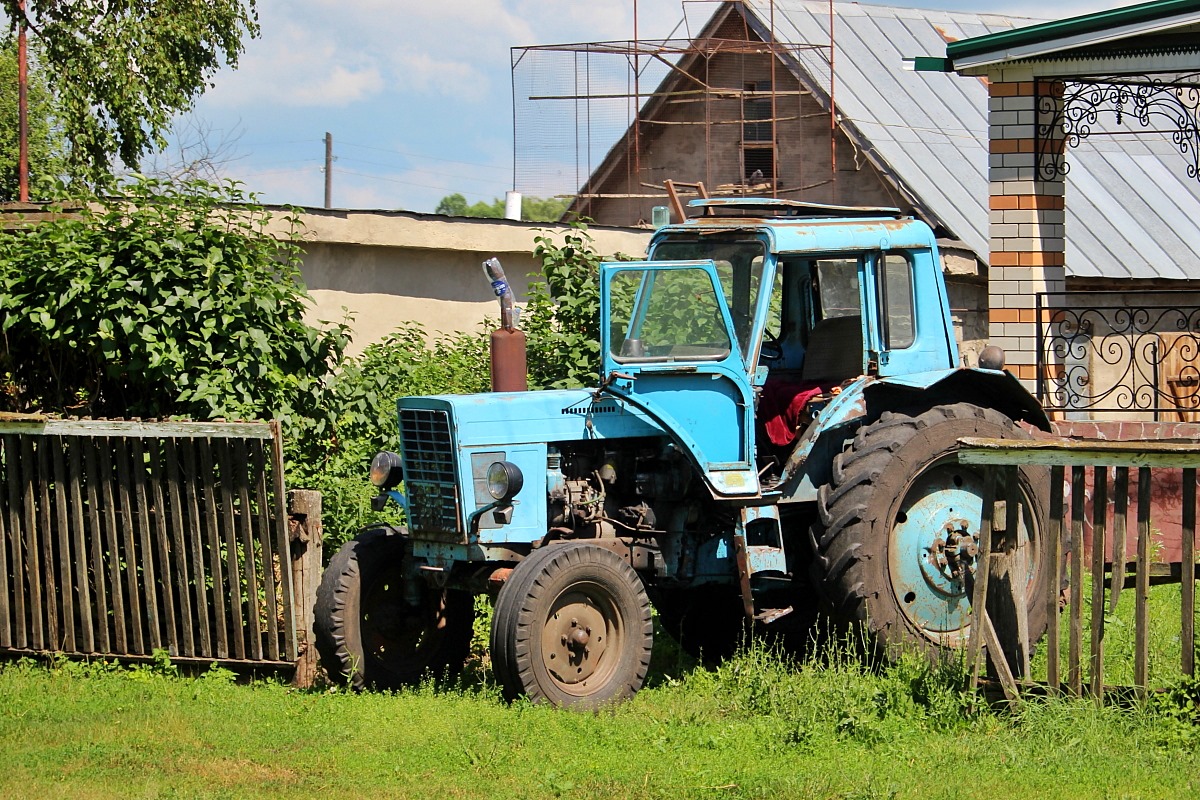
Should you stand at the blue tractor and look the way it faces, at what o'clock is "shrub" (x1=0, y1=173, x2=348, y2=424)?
The shrub is roughly at 2 o'clock from the blue tractor.

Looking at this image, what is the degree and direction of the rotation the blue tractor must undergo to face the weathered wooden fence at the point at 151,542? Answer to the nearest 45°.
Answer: approximately 45° to its right

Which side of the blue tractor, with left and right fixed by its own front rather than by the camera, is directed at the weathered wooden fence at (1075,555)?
left

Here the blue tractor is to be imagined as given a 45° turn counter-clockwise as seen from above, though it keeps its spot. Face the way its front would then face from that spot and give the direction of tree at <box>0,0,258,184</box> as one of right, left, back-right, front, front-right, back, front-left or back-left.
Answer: back-right

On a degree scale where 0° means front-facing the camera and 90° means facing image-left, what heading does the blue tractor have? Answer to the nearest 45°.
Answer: approximately 45°
